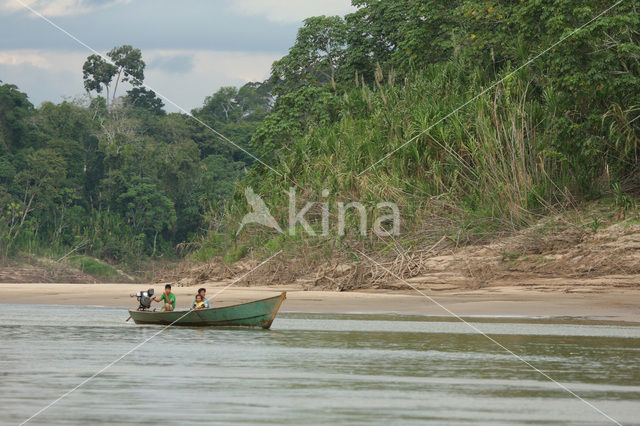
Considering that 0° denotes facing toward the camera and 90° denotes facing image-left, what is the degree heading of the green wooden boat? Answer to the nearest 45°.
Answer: approximately 270°
